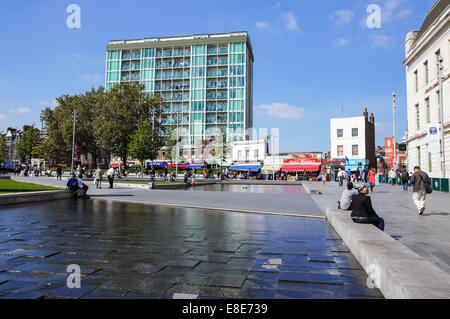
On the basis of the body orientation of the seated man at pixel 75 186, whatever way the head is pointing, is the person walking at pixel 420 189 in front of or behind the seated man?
in front

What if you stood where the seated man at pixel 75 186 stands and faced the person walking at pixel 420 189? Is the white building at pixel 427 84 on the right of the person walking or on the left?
left

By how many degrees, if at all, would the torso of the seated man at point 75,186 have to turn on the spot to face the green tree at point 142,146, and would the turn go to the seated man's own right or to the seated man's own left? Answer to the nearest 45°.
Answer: approximately 135° to the seated man's own left

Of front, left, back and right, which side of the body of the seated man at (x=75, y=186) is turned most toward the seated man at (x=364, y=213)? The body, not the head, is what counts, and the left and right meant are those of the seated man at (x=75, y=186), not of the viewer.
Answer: front

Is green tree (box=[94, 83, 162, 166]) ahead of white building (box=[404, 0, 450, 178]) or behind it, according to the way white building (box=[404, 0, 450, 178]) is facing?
ahead

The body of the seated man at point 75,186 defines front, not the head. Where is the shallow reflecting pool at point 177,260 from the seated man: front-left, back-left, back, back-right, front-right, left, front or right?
front-right

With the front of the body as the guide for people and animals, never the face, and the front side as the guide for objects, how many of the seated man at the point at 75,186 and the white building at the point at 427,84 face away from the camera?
0

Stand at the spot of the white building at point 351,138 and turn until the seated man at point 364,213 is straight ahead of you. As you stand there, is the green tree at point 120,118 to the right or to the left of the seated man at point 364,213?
right

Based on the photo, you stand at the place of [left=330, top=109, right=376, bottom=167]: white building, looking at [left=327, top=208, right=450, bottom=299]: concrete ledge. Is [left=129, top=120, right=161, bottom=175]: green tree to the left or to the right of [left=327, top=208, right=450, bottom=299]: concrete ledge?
right

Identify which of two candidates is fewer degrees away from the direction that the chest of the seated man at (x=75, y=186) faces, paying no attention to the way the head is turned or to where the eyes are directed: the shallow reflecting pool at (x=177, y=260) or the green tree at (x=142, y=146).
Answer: the shallow reflecting pool

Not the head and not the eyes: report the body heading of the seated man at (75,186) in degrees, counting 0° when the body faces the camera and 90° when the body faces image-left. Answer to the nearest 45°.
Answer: approximately 315°

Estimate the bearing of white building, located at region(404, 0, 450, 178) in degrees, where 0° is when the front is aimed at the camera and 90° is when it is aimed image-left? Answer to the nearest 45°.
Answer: approximately 45°
